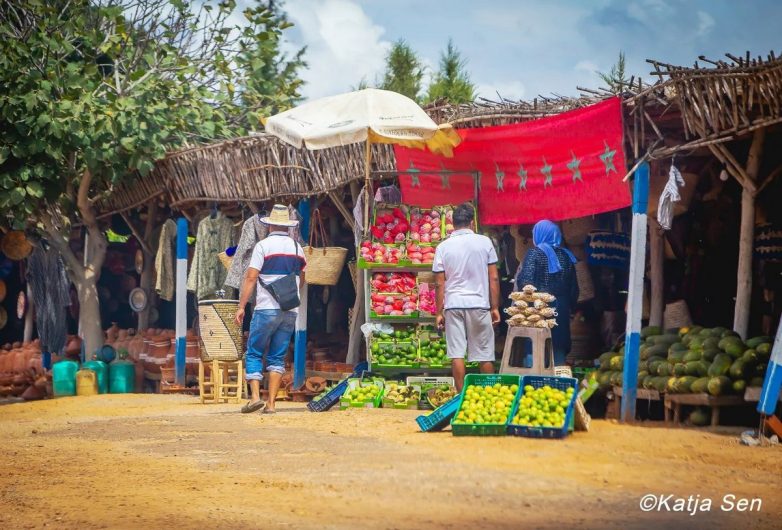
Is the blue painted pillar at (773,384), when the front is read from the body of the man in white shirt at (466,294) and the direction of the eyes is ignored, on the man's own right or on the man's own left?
on the man's own right

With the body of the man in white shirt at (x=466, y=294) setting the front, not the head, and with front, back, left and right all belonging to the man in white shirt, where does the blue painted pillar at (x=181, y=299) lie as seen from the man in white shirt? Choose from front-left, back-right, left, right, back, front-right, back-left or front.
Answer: front-left

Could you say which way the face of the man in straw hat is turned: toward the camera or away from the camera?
away from the camera

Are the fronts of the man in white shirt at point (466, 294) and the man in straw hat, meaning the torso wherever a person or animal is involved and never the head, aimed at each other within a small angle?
no

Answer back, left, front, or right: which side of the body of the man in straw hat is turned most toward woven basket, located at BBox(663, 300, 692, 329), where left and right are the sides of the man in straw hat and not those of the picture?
right

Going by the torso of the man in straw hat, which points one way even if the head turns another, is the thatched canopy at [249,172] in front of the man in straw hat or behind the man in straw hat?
in front

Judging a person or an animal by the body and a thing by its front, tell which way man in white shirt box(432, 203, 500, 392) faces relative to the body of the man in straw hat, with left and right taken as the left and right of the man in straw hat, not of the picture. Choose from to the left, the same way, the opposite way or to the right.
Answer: the same way

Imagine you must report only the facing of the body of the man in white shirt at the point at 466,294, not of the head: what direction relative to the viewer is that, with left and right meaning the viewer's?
facing away from the viewer

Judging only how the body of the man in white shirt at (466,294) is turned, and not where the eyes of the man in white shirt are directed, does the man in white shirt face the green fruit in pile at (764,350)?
no

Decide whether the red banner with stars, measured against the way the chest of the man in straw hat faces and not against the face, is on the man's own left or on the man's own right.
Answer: on the man's own right

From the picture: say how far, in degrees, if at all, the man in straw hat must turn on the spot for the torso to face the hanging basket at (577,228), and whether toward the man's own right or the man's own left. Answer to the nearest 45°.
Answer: approximately 90° to the man's own right

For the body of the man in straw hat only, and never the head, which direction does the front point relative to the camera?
away from the camera
